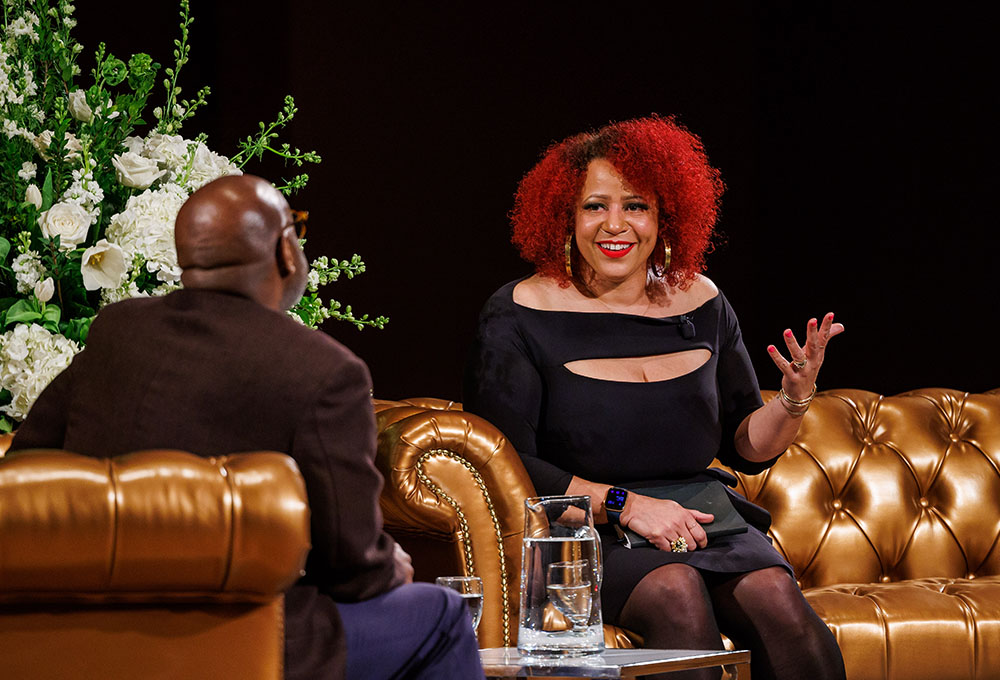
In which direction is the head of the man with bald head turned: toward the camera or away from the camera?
away from the camera

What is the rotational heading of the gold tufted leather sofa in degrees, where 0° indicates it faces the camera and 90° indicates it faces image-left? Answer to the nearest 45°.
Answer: approximately 0°

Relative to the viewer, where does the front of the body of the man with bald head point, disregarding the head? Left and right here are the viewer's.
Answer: facing away from the viewer and to the right of the viewer

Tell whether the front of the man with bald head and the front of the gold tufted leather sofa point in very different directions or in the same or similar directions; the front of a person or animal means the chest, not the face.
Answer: very different directions

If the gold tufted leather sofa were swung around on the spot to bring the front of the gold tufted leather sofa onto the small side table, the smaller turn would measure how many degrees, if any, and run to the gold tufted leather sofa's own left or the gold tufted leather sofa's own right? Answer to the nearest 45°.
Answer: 0° — it already faces it

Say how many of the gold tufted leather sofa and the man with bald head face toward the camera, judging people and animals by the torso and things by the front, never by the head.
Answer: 1

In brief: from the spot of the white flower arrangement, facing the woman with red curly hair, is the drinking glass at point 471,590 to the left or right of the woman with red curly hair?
right

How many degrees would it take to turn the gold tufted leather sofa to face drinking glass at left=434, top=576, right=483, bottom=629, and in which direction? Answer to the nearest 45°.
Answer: approximately 45° to its right

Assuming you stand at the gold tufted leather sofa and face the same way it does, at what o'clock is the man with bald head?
The man with bald head is roughly at 1 o'clock from the gold tufted leather sofa.
